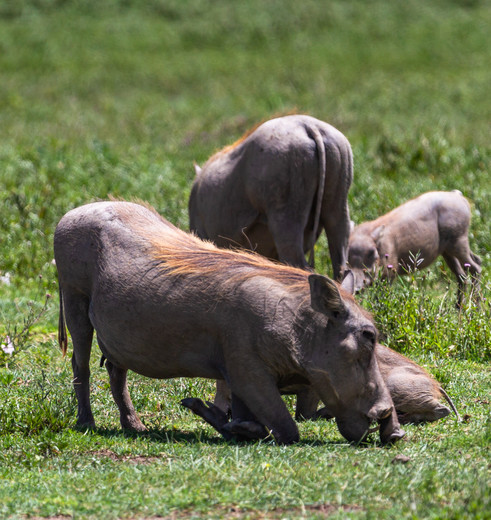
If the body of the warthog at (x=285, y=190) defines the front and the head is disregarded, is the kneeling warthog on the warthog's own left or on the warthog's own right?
on the warthog's own left

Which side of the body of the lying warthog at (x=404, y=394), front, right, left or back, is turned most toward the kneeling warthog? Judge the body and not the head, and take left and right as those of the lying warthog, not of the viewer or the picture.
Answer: front

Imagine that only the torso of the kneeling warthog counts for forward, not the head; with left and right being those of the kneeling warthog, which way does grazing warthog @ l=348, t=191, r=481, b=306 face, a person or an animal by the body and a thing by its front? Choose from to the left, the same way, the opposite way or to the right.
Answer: the opposite way

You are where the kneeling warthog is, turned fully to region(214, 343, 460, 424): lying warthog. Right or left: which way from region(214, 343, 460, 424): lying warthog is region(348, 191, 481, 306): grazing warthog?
left

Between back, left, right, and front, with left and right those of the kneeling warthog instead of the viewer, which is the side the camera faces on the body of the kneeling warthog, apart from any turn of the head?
right

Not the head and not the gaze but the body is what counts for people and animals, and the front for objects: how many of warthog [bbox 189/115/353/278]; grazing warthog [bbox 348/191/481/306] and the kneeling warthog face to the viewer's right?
1

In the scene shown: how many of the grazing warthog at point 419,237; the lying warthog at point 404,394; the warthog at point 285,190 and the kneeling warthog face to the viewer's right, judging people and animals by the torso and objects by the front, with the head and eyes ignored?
1

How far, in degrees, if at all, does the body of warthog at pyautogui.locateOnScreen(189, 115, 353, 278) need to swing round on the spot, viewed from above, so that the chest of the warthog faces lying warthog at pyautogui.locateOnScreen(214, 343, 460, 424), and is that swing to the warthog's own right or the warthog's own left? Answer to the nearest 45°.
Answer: approximately 135° to the warthog's own left

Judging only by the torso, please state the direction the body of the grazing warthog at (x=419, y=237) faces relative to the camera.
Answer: to the viewer's left

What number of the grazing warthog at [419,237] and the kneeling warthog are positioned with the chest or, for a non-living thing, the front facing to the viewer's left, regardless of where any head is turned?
1

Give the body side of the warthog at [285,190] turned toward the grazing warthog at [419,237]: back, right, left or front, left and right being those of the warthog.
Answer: right

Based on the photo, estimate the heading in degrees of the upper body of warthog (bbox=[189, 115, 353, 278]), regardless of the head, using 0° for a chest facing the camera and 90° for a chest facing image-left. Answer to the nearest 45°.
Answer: approximately 135°
